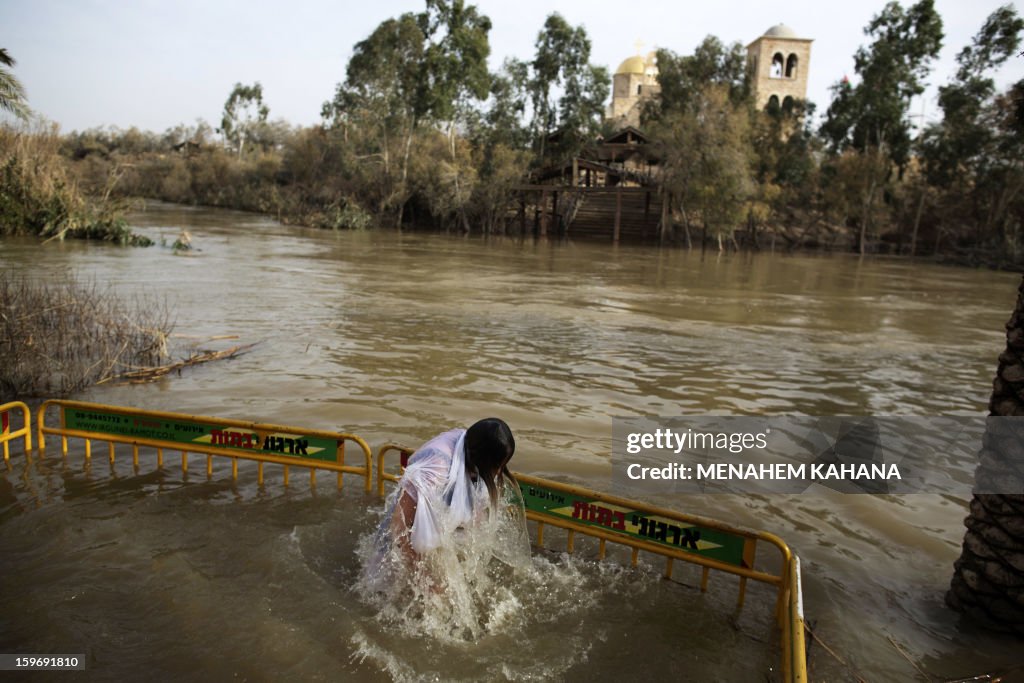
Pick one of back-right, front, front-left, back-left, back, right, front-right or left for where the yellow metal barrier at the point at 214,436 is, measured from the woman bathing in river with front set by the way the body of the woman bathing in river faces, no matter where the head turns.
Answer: back

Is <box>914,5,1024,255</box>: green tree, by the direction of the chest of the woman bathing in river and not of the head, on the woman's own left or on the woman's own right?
on the woman's own left

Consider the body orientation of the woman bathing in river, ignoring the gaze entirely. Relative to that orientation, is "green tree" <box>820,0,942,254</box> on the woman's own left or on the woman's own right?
on the woman's own left

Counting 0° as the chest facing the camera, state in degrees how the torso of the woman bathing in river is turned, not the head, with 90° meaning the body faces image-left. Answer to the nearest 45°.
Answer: approximately 315°

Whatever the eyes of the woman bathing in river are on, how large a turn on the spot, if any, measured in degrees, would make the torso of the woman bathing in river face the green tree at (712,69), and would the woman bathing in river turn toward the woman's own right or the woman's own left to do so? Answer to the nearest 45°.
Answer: approximately 135° to the woman's own left

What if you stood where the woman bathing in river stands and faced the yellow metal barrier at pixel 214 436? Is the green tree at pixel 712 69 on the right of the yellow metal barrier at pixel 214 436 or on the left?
right

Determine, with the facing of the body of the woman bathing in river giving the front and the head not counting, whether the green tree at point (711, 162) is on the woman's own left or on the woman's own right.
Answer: on the woman's own left

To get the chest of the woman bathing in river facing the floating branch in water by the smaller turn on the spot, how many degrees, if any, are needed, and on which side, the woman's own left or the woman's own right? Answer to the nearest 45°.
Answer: approximately 180°
